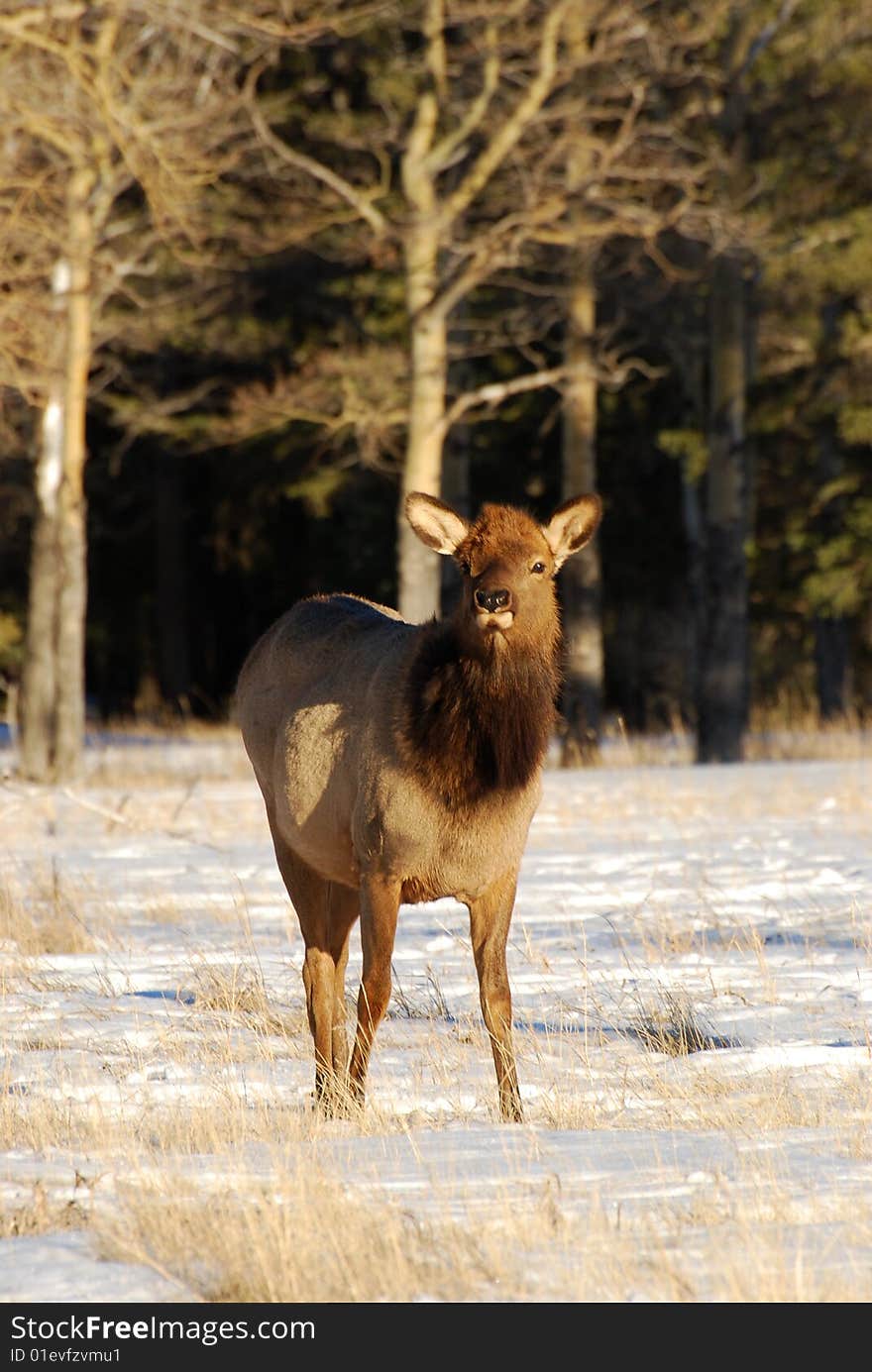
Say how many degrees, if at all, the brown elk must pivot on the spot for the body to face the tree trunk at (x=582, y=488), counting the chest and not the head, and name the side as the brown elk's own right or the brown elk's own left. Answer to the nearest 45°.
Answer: approximately 135° to the brown elk's own left

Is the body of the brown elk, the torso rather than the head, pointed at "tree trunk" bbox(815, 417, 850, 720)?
no

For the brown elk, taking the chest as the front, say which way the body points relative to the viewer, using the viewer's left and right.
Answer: facing the viewer and to the right of the viewer

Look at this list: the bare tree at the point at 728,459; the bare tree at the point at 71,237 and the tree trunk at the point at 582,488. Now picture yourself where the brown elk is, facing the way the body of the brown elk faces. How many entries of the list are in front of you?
0

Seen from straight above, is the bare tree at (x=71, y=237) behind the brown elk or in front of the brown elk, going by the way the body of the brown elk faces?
behind

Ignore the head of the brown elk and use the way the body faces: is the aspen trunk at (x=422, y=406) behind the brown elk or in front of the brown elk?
behind

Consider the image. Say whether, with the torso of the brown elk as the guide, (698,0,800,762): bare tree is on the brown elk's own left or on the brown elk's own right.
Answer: on the brown elk's own left
